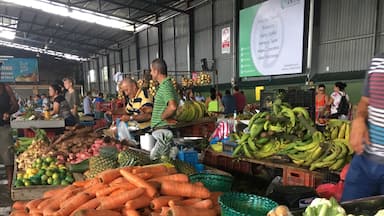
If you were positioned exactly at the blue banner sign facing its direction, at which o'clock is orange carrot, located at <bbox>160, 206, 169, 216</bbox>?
The orange carrot is roughly at 12 o'clock from the blue banner sign.

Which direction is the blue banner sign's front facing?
toward the camera

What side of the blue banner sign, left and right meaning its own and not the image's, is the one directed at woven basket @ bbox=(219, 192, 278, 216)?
front

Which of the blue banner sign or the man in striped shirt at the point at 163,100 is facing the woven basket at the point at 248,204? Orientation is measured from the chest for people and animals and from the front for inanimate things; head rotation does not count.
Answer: the blue banner sign

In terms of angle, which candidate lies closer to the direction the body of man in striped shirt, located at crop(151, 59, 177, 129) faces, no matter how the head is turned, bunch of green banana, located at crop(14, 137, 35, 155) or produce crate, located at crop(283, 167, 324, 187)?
the bunch of green banana

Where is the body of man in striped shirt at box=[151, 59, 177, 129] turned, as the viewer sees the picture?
to the viewer's left

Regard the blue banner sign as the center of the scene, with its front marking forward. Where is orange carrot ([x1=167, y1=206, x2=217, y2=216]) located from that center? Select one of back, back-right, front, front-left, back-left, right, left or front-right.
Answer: front

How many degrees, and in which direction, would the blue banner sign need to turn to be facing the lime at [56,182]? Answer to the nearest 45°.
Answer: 0° — it already faces it

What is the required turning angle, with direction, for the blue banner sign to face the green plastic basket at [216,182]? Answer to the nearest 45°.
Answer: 0° — it already faces it

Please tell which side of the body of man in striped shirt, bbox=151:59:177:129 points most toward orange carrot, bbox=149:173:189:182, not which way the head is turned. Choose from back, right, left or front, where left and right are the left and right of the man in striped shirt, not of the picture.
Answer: left

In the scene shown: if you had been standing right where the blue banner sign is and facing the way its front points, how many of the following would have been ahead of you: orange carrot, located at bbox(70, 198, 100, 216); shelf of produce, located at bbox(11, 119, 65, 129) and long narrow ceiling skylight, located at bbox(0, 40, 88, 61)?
2

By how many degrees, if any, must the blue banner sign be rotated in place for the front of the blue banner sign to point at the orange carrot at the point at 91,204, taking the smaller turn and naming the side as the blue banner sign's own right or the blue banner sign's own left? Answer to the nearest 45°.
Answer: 0° — it already faces it

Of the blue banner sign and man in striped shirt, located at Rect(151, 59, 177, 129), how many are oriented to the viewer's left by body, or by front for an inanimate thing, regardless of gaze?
1
